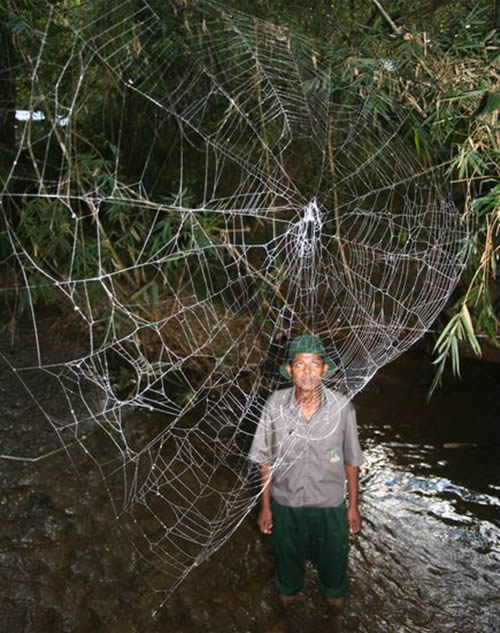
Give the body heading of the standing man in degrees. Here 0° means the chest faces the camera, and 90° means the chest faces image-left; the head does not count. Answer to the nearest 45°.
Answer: approximately 0°
